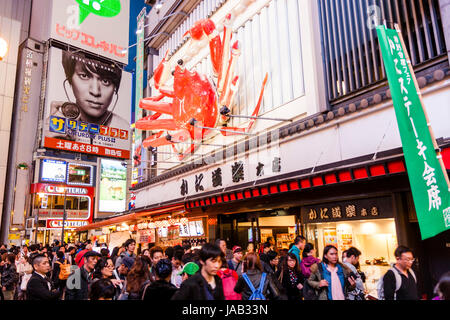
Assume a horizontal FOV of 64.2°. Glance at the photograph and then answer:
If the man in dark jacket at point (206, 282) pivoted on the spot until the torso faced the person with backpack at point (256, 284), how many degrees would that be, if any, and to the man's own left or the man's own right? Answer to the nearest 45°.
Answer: approximately 90° to the man's own left

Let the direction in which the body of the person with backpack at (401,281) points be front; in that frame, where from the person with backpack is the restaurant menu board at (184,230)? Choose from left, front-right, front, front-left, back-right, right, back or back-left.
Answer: back

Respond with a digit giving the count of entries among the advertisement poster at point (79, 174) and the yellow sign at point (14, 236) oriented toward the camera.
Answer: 2

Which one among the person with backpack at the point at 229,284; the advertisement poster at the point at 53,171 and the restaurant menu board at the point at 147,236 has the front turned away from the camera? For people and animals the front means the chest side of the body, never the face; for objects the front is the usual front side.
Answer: the person with backpack

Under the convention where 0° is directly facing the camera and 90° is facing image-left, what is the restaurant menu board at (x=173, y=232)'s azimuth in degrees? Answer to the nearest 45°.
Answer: approximately 0°

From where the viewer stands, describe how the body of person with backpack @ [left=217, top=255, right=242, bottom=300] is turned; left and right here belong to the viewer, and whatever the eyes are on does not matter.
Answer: facing away from the viewer

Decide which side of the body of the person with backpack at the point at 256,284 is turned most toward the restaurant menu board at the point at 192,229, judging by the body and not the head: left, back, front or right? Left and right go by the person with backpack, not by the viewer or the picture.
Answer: front

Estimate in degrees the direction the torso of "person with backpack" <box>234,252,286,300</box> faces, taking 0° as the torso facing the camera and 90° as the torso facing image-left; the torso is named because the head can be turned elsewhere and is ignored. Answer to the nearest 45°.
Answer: approximately 180°
